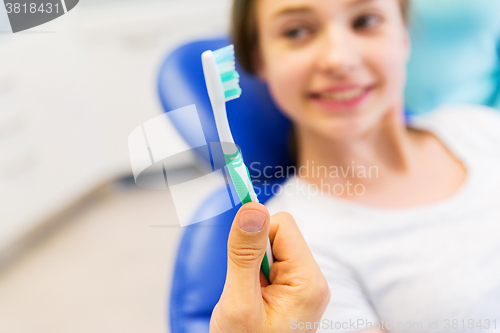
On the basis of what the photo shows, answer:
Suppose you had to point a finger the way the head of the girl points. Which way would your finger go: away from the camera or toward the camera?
toward the camera

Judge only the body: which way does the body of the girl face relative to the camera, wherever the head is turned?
toward the camera
